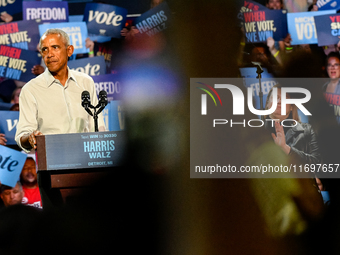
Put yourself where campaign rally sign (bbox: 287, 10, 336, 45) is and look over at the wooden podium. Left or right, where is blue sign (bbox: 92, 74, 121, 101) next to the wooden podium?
right

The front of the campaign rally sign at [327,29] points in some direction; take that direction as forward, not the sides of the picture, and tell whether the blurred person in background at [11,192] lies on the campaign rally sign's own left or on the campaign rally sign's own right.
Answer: on the campaign rally sign's own right

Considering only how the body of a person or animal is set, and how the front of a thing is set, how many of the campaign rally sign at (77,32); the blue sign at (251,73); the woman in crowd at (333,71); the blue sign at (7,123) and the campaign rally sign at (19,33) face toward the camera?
5

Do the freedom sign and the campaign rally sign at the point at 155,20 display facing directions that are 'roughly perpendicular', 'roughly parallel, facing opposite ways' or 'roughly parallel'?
roughly parallel

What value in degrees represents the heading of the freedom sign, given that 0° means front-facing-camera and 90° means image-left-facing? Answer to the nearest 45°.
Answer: approximately 0°

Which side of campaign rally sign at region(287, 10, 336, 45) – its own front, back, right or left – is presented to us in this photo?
front

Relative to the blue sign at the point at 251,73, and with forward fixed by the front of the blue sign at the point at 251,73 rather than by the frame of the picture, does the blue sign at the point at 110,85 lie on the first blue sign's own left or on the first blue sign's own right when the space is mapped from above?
on the first blue sign's own right

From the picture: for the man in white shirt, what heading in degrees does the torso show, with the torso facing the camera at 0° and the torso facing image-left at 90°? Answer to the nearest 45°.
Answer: approximately 0°

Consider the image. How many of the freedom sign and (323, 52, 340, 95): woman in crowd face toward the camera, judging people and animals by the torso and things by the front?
2

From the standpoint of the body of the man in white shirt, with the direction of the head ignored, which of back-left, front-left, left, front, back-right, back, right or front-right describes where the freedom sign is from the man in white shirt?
back

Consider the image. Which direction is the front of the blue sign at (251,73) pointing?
toward the camera

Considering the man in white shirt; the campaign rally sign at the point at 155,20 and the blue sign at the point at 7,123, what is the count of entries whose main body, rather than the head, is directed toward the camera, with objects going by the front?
3

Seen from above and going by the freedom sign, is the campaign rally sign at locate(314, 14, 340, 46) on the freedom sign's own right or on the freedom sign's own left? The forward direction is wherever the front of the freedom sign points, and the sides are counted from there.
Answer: on the freedom sign's own left

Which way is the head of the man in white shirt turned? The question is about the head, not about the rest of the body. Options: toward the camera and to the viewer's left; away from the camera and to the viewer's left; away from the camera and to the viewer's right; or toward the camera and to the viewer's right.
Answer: toward the camera and to the viewer's left
